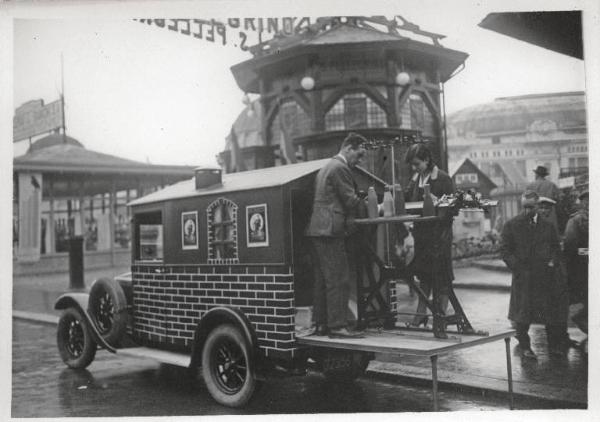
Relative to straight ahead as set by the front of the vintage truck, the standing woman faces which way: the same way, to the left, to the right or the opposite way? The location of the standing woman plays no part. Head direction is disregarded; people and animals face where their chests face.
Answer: to the left

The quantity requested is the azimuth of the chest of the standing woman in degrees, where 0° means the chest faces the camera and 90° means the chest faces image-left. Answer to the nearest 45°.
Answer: approximately 45°

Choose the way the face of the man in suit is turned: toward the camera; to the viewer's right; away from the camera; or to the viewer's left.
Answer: to the viewer's right

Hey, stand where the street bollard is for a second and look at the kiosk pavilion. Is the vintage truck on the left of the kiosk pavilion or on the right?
right

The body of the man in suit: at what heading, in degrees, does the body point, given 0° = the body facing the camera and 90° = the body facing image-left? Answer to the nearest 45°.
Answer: approximately 270°

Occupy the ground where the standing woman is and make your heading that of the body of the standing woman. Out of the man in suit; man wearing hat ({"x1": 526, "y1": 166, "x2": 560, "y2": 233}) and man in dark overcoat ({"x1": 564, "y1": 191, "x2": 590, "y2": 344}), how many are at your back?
2

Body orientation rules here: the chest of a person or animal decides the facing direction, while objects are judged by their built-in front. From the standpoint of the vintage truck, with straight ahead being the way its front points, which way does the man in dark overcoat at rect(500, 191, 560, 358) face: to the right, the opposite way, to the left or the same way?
to the left

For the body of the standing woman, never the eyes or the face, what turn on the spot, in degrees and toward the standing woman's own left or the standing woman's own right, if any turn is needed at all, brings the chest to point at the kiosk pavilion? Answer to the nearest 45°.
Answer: approximately 135° to the standing woman's own right

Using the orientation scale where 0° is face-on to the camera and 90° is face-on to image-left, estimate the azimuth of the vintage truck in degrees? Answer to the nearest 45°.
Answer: approximately 135°

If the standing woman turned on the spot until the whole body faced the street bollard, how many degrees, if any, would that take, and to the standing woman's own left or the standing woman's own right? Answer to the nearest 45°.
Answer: approximately 90° to the standing woman's own right

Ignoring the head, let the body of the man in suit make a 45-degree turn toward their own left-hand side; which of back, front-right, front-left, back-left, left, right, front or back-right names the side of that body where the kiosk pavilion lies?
front-left

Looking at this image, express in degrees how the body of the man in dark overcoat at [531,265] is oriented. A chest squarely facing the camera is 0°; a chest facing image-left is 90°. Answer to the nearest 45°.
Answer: approximately 0°
